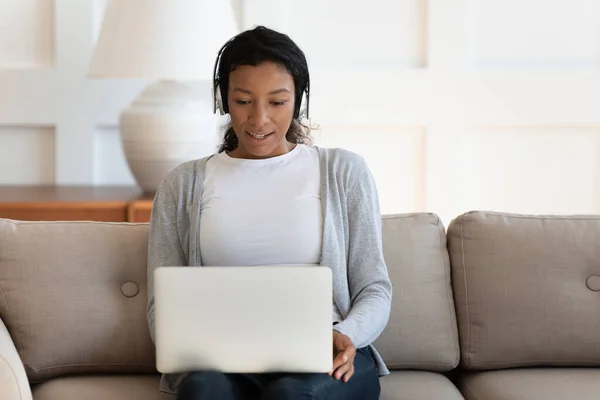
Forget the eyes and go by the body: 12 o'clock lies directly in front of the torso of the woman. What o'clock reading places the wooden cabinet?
The wooden cabinet is roughly at 5 o'clock from the woman.

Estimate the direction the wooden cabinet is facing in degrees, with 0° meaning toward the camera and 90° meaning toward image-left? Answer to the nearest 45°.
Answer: approximately 0°

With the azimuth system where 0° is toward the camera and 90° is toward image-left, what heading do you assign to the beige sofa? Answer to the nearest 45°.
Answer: approximately 0°

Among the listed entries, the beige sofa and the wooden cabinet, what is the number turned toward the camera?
2
